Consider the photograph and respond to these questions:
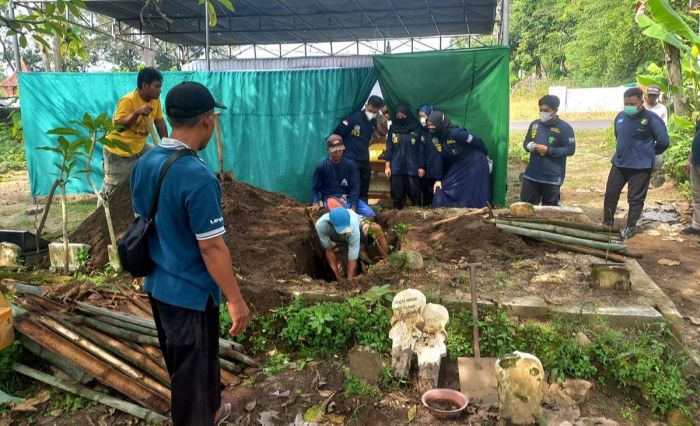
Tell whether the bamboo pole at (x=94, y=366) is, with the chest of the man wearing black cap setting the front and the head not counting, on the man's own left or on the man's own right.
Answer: on the man's own left

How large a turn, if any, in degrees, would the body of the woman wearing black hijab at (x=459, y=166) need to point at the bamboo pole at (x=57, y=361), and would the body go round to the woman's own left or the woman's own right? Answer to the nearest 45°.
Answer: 0° — they already face it

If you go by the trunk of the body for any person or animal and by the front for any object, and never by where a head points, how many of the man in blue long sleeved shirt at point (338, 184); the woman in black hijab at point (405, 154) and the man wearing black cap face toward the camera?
2

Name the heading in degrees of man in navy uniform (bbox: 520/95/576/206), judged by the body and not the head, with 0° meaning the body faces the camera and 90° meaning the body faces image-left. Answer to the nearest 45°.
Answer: approximately 45°

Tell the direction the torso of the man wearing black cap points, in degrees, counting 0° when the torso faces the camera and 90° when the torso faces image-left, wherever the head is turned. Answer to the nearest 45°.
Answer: approximately 225°

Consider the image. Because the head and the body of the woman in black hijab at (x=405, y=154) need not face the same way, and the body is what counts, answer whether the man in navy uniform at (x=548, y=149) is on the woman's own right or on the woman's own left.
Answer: on the woman's own left
